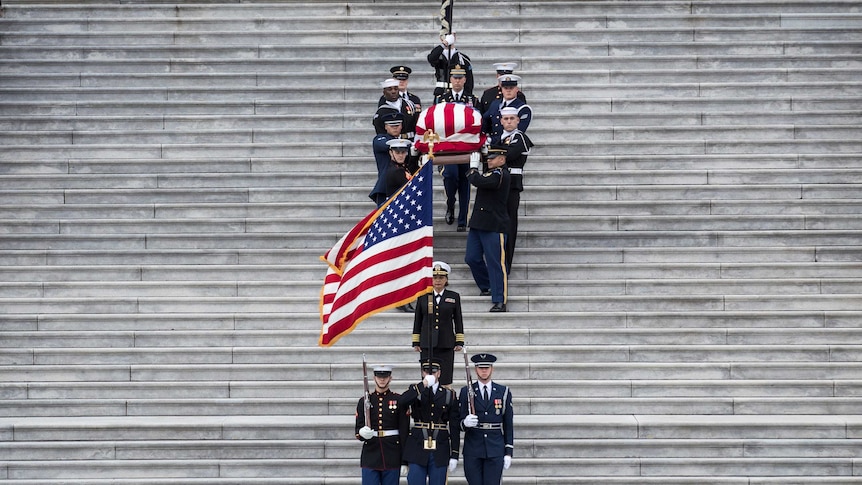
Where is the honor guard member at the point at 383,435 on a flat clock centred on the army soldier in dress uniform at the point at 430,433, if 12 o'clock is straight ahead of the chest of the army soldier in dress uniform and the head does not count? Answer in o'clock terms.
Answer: The honor guard member is roughly at 3 o'clock from the army soldier in dress uniform.
